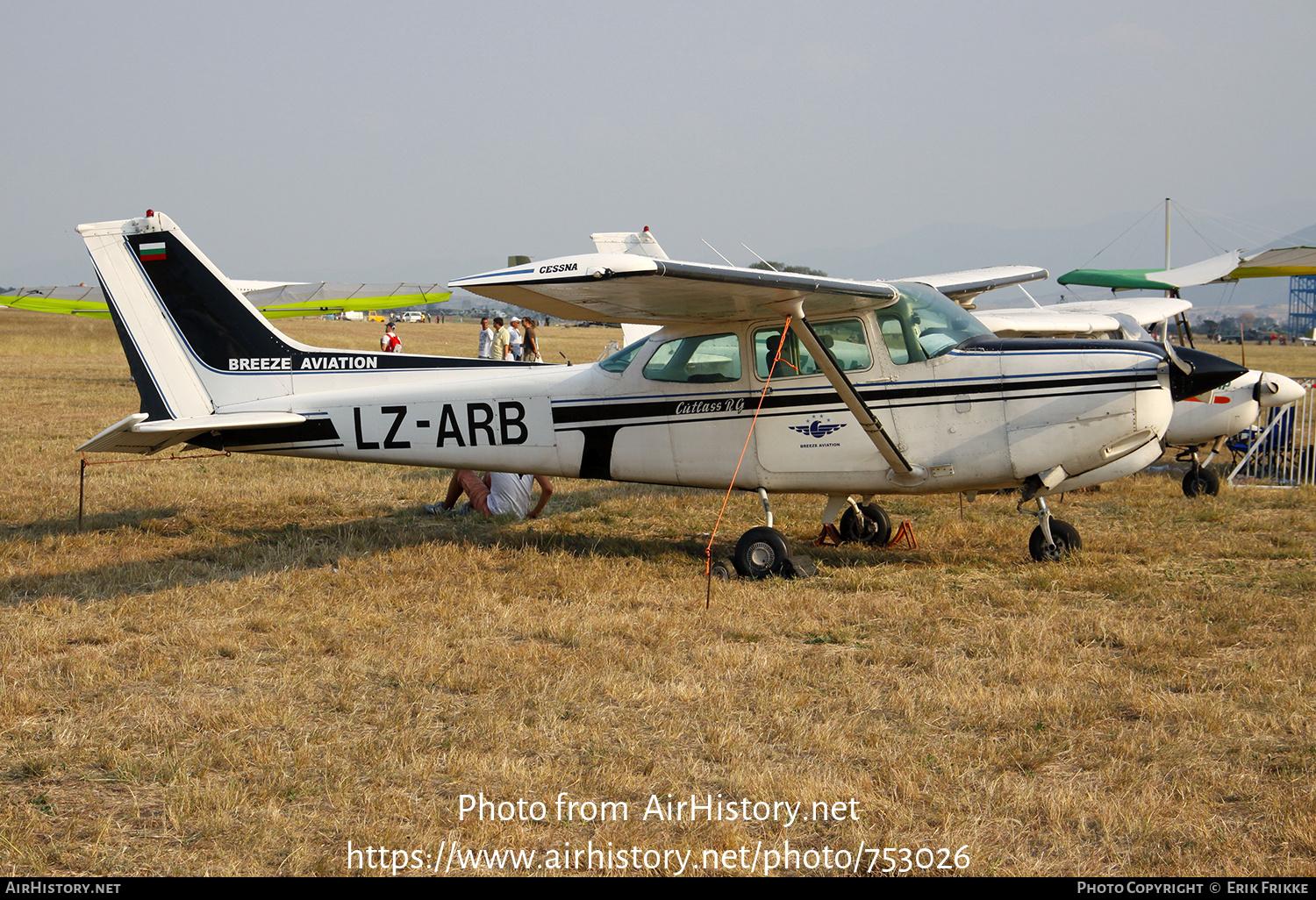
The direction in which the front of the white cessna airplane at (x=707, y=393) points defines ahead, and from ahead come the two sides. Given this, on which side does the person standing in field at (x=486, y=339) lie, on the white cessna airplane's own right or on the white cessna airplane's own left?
on the white cessna airplane's own left

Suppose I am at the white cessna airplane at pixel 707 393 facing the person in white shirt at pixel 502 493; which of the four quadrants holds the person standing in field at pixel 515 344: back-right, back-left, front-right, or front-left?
front-right

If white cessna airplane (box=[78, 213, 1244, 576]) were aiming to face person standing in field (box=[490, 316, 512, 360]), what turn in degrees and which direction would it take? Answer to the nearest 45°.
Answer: approximately 90° to its left

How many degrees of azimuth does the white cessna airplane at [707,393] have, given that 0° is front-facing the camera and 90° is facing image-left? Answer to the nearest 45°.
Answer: approximately 270°

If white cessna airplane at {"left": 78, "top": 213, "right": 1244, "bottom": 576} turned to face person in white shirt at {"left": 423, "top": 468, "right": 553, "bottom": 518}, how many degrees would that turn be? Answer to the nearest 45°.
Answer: approximately 135° to its left

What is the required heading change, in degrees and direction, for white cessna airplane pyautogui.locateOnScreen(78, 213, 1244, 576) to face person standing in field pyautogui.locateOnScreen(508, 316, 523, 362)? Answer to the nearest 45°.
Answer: approximately 90° to its left

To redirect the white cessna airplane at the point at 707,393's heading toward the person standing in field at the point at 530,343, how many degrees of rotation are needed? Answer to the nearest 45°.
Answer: approximately 90° to its left
